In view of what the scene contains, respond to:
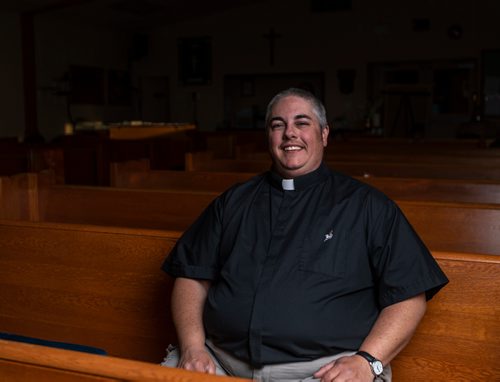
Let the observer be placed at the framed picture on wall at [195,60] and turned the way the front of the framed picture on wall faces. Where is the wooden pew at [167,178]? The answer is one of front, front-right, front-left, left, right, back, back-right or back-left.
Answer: front

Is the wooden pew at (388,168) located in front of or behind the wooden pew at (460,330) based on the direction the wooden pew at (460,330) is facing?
behind

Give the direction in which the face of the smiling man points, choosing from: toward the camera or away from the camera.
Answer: toward the camera

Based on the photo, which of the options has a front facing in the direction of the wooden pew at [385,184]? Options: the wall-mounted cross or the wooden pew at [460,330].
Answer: the wall-mounted cross

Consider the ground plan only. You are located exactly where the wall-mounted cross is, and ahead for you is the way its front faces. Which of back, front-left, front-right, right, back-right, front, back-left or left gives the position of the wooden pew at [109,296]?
front

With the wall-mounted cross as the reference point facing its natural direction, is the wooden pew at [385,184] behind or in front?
in front

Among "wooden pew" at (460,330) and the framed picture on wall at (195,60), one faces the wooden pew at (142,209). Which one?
the framed picture on wall

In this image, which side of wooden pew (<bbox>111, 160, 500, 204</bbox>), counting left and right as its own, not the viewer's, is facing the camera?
front

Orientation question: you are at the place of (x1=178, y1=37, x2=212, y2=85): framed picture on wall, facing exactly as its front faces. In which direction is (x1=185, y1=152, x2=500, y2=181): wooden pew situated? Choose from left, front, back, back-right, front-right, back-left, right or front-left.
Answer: front

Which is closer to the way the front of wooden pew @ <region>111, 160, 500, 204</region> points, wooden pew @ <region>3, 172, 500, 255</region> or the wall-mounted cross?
the wooden pew

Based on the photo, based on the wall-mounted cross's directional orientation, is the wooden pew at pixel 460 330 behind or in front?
in front

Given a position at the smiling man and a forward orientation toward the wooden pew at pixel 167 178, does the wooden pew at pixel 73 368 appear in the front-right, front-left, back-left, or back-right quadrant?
back-left

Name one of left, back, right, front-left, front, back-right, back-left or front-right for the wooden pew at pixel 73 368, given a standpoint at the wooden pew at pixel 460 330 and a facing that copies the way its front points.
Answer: front-right

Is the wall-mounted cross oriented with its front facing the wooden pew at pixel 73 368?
yes

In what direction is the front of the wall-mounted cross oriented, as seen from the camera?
facing the viewer

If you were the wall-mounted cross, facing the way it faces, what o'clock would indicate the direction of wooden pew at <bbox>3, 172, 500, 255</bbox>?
The wooden pew is roughly at 12 o'clock from the wall-mounted cross.

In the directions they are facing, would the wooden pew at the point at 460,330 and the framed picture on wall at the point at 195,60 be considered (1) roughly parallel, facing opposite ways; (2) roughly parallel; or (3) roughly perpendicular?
roughly parallel

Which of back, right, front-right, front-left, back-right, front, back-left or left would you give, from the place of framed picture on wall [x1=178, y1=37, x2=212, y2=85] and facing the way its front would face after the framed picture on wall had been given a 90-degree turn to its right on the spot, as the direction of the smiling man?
left

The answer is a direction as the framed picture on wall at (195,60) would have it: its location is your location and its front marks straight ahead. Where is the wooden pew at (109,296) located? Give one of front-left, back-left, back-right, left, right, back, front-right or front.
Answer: front
